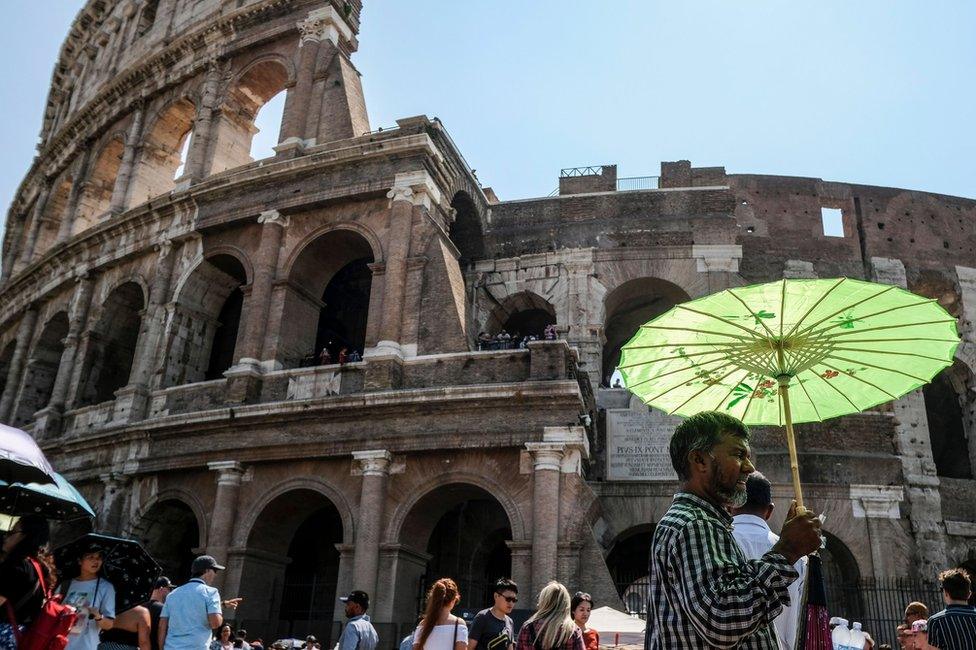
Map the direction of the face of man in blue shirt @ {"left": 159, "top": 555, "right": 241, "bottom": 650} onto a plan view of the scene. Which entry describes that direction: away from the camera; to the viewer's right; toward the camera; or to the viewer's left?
to the viewer's right

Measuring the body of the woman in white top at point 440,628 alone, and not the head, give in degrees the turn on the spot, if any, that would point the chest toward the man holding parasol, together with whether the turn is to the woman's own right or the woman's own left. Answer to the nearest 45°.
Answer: approximately 135° to the woman's own right
